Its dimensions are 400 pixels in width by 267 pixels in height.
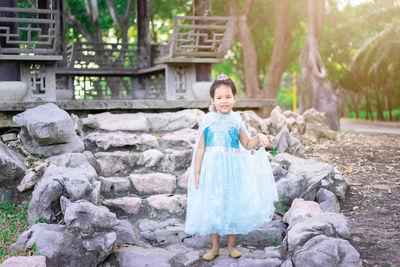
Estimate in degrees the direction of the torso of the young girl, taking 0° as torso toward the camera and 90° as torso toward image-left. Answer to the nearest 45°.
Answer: approximately 0°

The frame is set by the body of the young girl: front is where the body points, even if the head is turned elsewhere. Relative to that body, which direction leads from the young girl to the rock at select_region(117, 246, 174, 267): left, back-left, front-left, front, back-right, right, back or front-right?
right

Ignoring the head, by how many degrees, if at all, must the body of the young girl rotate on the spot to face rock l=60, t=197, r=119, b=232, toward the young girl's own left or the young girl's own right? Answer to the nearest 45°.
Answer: approximately 90° to the young girl's own right

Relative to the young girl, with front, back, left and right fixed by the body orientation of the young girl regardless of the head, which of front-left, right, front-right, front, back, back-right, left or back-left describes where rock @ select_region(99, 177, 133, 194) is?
back-right

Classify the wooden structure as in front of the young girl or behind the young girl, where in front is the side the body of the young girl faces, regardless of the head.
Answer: behind

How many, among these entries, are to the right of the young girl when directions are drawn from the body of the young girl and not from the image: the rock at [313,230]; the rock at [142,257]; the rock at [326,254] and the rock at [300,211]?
1

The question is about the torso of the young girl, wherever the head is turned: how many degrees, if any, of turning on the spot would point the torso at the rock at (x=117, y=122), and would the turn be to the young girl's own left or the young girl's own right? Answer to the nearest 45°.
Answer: approximately 135° to the young girl's own right

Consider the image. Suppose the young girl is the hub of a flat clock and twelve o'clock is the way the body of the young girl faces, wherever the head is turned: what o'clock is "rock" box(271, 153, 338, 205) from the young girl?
The rock is roughly at 7 o'clock from the young girl.

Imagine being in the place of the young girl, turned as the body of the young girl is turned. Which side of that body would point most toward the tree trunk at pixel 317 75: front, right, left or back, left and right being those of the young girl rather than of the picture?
back

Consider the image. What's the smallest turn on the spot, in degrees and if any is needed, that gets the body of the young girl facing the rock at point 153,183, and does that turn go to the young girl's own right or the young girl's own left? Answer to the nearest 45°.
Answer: approximately 135° to the young girl's own right

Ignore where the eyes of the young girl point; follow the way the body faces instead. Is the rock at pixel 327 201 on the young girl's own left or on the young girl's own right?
on the young girl's own left

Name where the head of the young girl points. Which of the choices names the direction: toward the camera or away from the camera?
toward the camera

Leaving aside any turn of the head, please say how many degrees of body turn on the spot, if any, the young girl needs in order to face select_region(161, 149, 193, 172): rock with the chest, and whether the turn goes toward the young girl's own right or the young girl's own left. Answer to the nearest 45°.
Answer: approximately 180°

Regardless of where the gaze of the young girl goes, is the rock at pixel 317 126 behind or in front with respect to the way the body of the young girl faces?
behind

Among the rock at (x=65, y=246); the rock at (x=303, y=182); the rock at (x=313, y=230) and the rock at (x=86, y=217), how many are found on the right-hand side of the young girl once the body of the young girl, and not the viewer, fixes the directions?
2

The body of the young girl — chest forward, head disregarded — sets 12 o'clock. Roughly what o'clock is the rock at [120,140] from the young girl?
The rock is roughly at 5 o'clock from the young girl.

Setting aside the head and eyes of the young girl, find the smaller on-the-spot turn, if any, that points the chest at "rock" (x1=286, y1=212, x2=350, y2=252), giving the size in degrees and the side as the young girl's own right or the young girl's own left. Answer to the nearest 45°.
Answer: approximately 90° to the young girl's own left

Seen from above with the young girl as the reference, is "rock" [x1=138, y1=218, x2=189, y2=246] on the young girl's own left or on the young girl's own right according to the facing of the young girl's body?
on the young girl's own right

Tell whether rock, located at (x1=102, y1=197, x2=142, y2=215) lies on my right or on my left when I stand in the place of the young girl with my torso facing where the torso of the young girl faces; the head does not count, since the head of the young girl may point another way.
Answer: on my right
